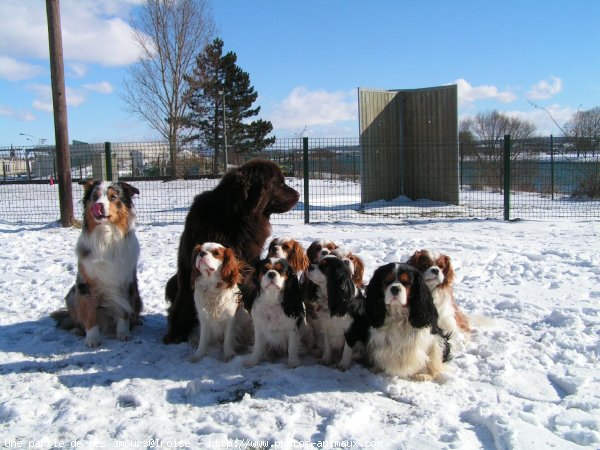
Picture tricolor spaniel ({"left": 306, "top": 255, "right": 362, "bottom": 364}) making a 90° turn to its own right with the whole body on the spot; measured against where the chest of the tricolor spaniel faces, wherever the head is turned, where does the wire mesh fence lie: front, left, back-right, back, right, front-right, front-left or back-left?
front-right

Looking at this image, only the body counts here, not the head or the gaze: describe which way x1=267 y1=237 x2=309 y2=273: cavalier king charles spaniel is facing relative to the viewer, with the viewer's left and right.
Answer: facing the viewer and to the left of the viewer

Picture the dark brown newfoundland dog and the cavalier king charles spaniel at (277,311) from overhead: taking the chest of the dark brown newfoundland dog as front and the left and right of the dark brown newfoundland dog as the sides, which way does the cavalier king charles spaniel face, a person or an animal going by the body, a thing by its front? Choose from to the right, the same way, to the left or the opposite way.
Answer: to the right

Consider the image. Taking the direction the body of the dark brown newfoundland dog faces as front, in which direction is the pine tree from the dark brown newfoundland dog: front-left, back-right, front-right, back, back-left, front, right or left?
left

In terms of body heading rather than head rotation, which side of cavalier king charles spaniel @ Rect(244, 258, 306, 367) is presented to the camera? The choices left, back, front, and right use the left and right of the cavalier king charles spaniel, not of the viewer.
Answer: front

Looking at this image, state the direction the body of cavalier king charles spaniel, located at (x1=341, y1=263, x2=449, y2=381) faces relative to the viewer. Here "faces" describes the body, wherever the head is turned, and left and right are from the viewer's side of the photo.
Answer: facing the viewer

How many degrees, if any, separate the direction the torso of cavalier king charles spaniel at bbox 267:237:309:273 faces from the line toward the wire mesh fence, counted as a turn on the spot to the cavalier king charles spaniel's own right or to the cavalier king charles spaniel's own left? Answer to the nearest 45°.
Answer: approximately 135° to the cavalier king charles spaniel's own right

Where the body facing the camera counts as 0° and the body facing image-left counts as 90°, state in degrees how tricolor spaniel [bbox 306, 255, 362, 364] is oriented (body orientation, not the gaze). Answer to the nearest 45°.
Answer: approximately 45°

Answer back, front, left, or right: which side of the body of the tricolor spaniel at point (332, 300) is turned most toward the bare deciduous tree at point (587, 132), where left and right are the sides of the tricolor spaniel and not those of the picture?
back

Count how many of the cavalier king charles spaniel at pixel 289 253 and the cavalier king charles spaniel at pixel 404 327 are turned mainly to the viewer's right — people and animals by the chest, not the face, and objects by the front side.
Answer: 0

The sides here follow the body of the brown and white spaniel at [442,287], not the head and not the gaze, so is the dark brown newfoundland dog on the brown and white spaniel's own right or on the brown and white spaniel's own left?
on the brown and white spaniel's own right

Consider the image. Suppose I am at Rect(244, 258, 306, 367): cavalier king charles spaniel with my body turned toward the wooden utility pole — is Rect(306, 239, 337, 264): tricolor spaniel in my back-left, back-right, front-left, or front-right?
front-right
